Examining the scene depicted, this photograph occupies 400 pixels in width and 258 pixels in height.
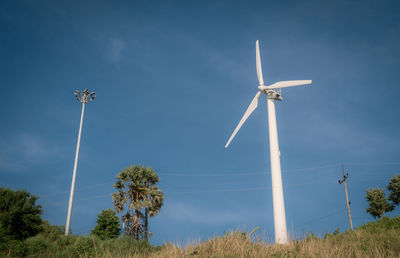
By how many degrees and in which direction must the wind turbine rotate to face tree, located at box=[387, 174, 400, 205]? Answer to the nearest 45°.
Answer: approximately 180°

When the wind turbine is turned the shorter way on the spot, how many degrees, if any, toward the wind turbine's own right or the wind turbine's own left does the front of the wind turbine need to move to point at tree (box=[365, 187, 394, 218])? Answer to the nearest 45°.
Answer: approximately 180°

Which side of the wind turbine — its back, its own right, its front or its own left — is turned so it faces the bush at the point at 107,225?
right

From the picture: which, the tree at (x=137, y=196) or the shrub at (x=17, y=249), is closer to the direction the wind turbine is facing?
the shrub

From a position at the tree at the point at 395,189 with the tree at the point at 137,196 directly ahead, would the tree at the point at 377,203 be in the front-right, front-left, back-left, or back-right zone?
front-right

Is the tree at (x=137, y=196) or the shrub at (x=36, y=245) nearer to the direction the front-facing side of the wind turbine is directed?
the shrub

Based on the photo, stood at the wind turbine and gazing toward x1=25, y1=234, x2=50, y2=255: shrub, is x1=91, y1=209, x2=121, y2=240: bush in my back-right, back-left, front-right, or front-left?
front-right

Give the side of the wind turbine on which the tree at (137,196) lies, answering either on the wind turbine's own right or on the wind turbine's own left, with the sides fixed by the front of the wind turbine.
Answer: on the wind turbine's own right

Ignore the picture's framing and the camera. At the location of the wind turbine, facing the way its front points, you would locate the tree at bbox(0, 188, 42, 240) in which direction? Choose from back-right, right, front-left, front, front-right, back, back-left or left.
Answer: front-right

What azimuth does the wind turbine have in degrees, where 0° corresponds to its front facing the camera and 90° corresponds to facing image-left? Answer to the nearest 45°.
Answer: approximately 45°
